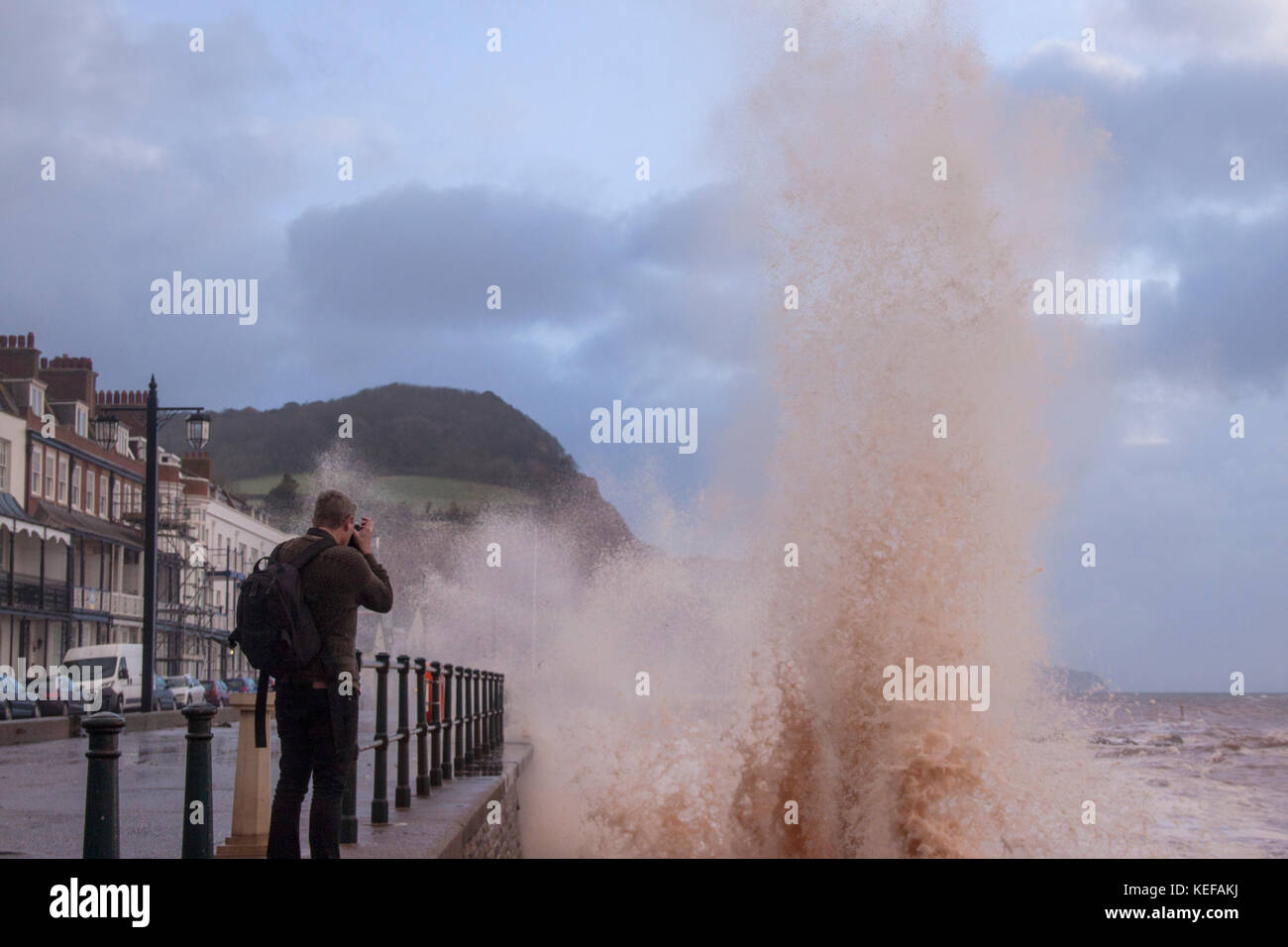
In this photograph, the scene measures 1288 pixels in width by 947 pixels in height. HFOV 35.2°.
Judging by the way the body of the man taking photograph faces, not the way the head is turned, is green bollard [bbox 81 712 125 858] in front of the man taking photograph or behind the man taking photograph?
behind

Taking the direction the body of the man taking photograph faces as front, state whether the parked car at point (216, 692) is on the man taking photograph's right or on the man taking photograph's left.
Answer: on the man taking photograph's left

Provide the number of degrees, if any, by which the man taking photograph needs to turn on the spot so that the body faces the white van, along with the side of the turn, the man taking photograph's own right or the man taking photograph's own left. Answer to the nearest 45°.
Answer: approximately 45° to the man taking photograph's own left

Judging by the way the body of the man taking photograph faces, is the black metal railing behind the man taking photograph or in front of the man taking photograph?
in front

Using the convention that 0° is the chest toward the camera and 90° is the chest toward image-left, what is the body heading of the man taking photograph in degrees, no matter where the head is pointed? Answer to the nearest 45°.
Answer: approximately 225°

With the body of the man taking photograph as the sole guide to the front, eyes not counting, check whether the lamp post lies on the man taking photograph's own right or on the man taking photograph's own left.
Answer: on the man taking photograph's own left

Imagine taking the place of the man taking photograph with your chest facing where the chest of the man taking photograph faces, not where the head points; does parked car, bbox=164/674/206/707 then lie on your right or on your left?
on your left

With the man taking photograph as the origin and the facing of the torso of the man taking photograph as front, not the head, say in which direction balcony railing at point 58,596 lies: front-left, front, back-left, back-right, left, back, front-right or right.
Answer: front-left

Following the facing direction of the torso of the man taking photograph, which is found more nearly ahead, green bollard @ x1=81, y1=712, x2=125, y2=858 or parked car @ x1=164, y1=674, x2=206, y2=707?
the parked car

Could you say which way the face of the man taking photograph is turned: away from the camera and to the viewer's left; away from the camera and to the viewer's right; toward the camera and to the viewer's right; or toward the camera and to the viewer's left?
away from the camera and to the viewer's right

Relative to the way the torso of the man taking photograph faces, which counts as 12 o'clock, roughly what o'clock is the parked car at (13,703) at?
The parked car is roughly at 10 o'clock from the man taking photograph.

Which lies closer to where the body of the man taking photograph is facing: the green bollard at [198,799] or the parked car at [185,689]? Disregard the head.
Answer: the parked car
